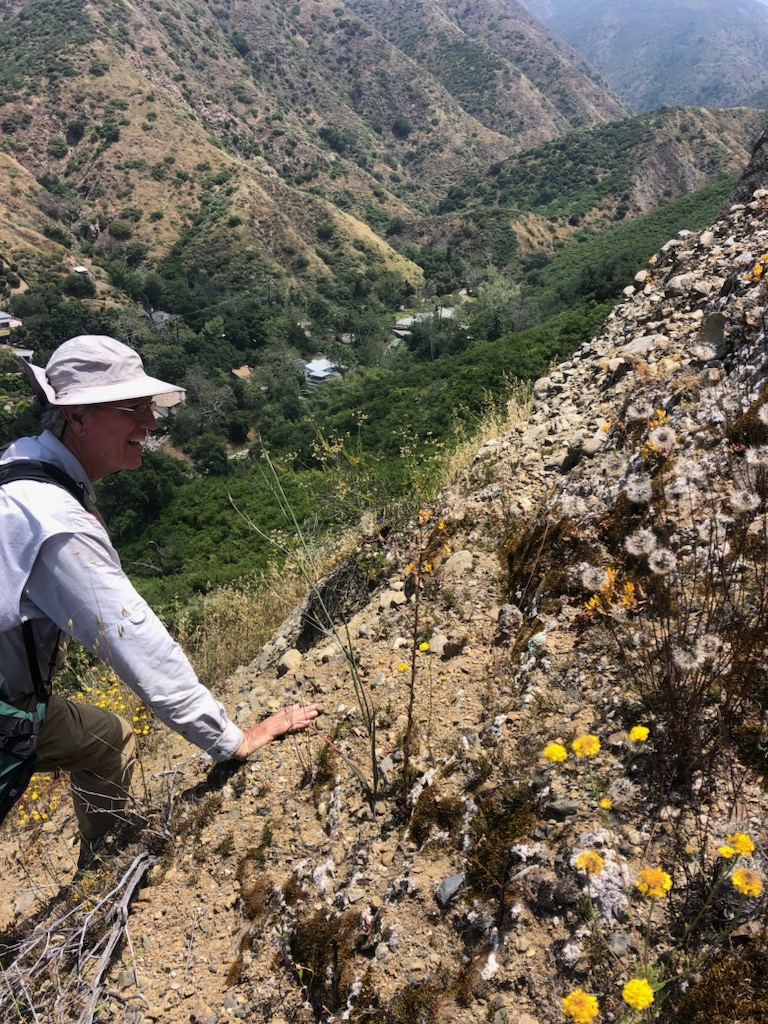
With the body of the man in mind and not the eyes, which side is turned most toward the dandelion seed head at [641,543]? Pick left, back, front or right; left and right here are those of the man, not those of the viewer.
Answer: front

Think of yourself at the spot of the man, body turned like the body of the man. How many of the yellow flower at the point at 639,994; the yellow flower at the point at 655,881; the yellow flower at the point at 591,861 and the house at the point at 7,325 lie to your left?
1

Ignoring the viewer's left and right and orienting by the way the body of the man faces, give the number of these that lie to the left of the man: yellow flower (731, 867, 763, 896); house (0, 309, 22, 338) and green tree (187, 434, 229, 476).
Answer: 2

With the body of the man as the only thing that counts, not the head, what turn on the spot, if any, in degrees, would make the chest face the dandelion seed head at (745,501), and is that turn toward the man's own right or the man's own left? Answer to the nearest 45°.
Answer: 0° — they already face it

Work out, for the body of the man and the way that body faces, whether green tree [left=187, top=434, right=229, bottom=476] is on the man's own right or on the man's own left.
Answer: on the man's own left

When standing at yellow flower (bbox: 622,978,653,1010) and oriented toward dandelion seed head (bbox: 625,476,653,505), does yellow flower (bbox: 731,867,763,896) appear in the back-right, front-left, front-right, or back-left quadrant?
front-right

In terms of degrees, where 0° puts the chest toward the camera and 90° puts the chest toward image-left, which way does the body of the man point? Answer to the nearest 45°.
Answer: approximately 270°

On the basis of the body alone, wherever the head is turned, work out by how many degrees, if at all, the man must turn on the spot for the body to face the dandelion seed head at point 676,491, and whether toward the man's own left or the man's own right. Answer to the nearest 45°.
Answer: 0° — they already face it

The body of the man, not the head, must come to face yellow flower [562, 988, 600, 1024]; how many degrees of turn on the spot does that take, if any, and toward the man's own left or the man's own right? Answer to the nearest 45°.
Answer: approximately 45° to the man's own right

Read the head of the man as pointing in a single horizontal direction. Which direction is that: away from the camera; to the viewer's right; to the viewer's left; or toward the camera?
to the viewer's right

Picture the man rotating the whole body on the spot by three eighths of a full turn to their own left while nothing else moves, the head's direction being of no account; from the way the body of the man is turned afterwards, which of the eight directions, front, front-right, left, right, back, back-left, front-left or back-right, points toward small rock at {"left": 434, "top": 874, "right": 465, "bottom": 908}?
back

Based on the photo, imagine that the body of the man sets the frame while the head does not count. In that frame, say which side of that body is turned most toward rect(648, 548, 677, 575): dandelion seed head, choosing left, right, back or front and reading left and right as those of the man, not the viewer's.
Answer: front

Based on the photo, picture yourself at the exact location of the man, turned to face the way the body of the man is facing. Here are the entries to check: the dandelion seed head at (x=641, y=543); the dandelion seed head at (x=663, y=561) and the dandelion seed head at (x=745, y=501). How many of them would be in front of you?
3

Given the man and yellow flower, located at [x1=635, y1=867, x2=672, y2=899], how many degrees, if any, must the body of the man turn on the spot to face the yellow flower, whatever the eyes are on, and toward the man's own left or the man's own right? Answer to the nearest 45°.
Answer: approximately 45° to the man's own right
